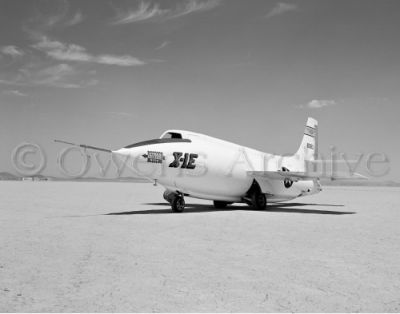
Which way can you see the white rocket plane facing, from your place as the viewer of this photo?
facing the viewer and to the left of the viewer
